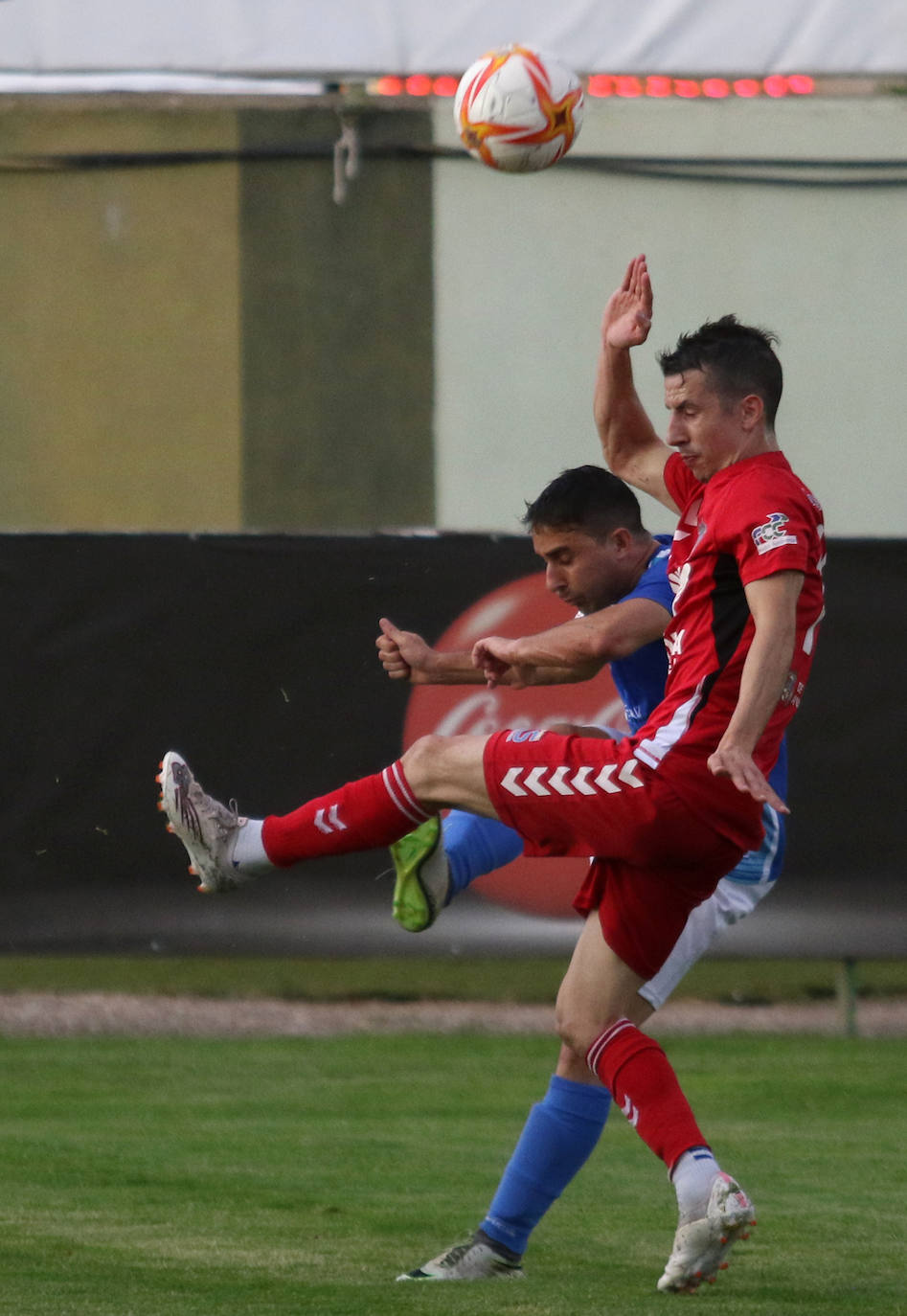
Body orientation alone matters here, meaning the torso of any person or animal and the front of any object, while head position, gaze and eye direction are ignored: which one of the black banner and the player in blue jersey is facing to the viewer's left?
the player in blue jersey

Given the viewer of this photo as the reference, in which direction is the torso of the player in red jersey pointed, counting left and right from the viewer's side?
facing to the left of the viewer

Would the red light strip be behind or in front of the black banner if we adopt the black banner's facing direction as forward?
behind

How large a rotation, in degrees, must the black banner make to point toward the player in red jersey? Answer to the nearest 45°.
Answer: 0° — it already faces them

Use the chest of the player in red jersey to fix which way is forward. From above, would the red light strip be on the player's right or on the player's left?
on the player's right

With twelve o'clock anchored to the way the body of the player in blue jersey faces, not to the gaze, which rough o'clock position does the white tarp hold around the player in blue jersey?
The white tarp is roughly at 3 o'clock from the player in blue jersey.

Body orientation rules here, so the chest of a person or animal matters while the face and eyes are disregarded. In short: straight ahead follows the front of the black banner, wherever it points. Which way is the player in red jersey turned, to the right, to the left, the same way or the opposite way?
to the right

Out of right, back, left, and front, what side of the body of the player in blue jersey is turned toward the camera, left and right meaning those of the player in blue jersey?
left

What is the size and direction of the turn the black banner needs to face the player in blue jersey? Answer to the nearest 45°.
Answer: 0° — it already faces them
